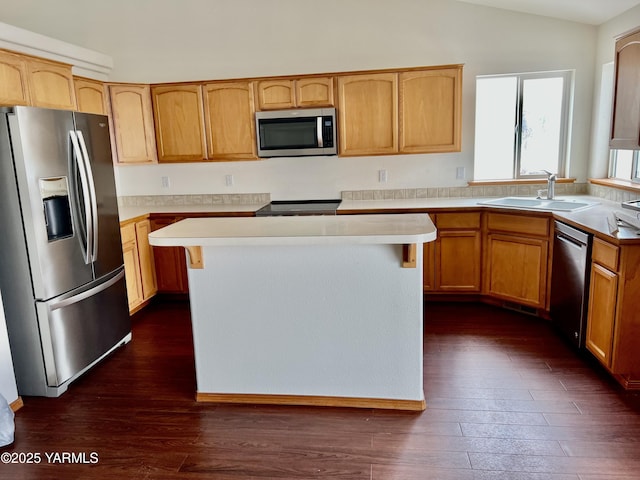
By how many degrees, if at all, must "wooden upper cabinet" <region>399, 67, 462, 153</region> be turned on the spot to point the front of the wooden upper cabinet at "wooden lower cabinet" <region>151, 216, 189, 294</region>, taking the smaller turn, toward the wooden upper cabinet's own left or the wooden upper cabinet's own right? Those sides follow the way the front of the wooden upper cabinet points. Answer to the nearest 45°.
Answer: approximately 90° to the wooden upper cabinet's own right

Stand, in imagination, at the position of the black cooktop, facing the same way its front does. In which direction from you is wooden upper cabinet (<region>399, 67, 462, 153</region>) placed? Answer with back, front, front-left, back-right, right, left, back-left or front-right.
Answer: left

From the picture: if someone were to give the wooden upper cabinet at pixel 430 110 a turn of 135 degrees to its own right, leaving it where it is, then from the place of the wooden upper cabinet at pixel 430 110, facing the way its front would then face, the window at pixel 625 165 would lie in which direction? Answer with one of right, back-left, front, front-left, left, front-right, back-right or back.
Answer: back-right

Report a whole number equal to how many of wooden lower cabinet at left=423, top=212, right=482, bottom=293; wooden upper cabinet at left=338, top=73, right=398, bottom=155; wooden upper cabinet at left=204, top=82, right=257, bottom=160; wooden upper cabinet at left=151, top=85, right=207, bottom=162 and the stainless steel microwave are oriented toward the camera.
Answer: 5

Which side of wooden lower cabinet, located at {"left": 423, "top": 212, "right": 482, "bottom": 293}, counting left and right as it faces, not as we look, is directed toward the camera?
front

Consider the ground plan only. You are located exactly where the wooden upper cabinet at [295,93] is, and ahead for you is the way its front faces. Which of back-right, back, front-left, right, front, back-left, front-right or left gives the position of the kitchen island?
front

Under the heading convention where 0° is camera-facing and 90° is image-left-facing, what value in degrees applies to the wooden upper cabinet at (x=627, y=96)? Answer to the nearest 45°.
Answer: approximately 45°

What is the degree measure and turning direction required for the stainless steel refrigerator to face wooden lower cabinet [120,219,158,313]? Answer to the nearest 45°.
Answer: approximately 90° to its left

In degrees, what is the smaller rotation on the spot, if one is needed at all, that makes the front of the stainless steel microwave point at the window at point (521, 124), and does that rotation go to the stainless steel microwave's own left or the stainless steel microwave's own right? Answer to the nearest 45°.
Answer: approximately 90° to the stainless steel microwave's own left

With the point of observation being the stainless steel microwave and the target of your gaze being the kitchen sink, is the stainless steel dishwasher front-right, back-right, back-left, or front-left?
front-right

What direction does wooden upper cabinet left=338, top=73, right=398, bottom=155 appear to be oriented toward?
toward the camera

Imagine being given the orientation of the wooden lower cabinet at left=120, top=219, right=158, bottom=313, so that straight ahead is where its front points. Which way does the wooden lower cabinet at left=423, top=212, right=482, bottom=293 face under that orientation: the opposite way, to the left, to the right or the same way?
to the right

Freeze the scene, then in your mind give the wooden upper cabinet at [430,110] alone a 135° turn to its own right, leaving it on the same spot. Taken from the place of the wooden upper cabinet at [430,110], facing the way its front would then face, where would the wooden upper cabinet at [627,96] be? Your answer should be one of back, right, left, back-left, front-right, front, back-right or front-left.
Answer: back

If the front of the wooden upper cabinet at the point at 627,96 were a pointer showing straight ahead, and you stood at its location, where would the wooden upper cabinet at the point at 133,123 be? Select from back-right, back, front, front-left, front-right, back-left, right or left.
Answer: front-right

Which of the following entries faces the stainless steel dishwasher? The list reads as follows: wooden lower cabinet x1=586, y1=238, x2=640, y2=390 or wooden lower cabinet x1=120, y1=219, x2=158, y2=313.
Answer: wooden lower cabinet x1=120, y1=219, x2=158, y2=313

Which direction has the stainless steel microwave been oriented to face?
toward the camera
